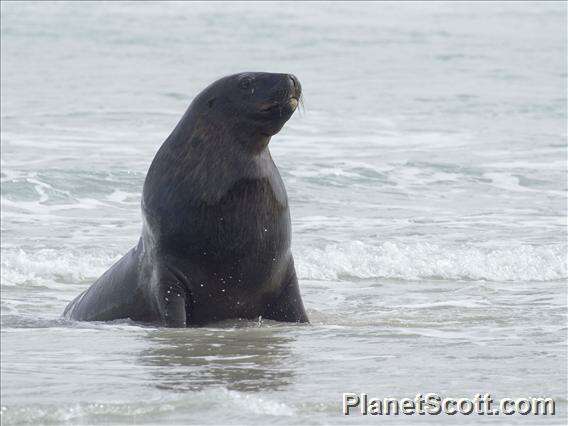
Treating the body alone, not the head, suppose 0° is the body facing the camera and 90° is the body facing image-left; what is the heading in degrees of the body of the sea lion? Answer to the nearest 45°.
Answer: approximately 315°
